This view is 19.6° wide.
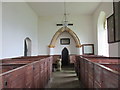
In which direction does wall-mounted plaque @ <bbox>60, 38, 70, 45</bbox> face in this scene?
toward the camera
